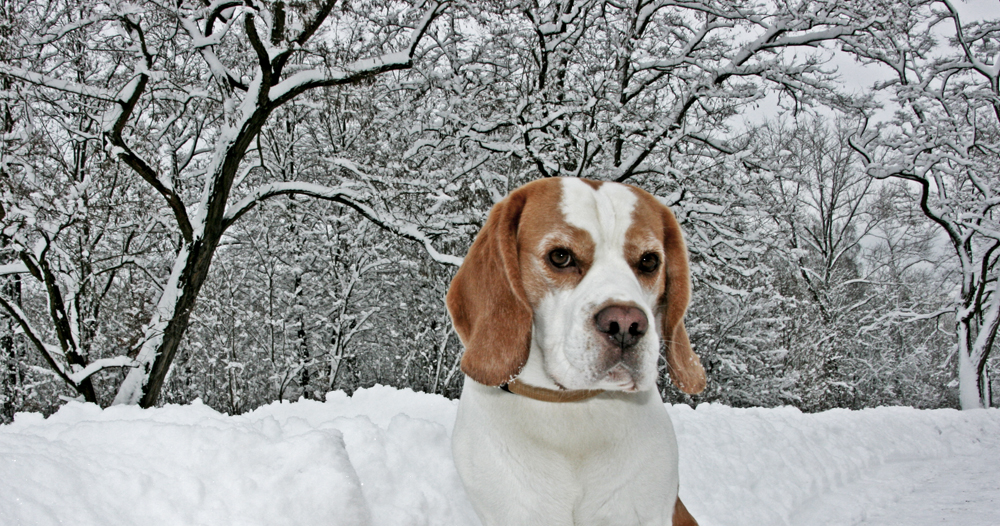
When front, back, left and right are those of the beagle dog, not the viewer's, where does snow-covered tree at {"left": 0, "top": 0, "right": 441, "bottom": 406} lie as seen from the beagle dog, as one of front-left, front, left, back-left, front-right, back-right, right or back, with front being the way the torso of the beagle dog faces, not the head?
back-right

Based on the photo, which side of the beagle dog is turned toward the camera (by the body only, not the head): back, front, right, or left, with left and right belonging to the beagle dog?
front

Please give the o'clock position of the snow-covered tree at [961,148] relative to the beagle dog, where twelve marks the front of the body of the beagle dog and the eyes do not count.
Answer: The snow-covered tree is roughly at 7 o'clock from the beagle dog.
